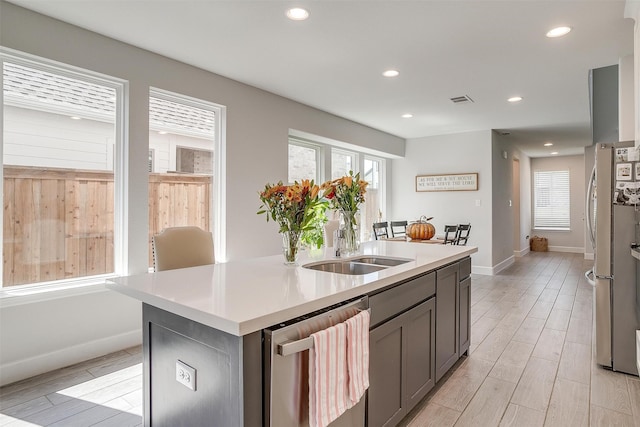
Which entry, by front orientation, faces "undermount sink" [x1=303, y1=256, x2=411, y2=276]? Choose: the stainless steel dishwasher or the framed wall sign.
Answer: the framed wall sign

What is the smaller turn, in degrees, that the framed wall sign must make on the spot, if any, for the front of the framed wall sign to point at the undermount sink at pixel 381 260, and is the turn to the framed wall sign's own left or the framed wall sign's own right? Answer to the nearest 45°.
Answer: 0° — it already faces it

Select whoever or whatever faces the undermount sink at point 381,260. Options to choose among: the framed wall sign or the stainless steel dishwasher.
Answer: the framed wall sign

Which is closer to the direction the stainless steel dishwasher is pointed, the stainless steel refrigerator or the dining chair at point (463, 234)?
the stainless steel refrigerator

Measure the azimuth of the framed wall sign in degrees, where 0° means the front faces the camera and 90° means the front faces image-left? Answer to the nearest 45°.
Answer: approximately 0°

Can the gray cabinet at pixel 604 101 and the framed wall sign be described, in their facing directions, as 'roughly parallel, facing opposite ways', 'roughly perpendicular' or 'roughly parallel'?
roughly perpendicular

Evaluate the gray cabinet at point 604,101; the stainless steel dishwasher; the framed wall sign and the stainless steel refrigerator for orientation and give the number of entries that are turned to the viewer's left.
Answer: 2

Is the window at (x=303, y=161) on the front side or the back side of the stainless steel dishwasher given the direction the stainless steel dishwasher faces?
on the back side

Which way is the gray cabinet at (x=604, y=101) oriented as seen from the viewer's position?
to the viewer's left

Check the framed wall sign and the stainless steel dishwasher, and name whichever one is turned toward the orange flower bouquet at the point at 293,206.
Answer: the framed wall sign

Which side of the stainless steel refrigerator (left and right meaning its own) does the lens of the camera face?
left
